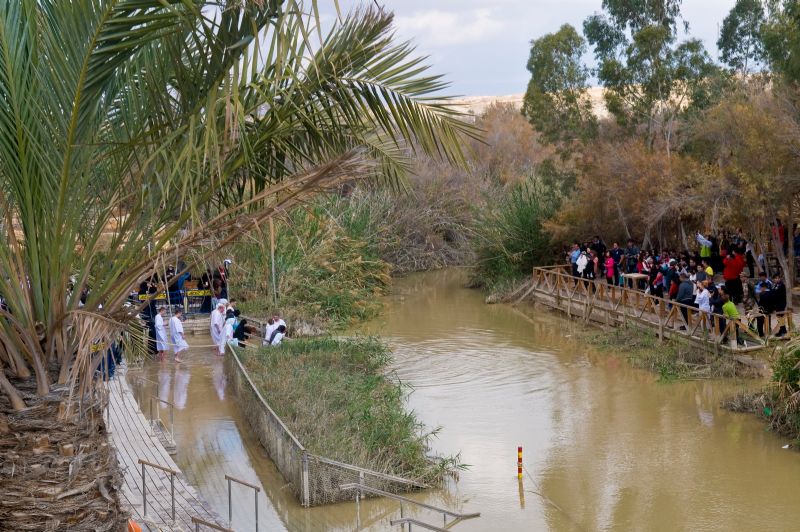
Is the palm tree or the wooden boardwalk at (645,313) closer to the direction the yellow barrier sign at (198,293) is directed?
the palm tree

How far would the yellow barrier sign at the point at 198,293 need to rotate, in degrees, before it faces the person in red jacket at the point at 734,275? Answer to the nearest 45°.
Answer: approximately 45° to its left

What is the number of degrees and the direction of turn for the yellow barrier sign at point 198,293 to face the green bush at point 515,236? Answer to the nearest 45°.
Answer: approximately 135° to its left

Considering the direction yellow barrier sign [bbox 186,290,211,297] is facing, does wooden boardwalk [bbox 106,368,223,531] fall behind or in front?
in front

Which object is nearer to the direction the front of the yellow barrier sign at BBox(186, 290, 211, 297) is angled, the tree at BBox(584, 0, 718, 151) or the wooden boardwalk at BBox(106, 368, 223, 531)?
the wooden boardwalk

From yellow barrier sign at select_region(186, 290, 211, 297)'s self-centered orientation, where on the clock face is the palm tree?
The palm tree is roughly at 12 o'clock from the yellow barrier sign.

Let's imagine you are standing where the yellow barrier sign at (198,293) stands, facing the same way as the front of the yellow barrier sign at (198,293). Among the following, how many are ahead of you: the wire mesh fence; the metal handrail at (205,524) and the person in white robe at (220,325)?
3

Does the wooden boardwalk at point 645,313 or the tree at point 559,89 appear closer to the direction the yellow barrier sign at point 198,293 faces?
the wooden boardwalk

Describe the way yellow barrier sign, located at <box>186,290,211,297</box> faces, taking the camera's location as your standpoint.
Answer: facing the viewer

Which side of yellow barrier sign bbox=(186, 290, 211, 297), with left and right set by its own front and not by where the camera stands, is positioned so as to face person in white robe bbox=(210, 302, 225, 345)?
front

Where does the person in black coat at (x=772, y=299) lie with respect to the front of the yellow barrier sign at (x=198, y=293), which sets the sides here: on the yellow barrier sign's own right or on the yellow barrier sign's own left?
on the yellow barrier sign's own left

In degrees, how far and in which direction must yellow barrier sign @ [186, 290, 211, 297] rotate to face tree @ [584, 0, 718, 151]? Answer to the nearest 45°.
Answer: approximately 90° to its left

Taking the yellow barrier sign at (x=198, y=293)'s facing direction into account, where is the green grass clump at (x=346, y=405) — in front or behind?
in front

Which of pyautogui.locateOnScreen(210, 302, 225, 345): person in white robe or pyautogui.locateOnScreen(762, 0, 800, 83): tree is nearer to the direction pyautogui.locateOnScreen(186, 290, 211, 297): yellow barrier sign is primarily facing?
the person in white robe

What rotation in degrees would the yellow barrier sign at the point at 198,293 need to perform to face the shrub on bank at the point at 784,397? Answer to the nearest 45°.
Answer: approximately 45° to its left

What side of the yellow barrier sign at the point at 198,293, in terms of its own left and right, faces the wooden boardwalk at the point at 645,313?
left

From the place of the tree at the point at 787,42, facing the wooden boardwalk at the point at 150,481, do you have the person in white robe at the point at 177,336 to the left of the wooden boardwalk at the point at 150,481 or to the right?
right

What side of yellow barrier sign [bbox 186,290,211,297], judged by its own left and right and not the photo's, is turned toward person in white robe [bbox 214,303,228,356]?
front
